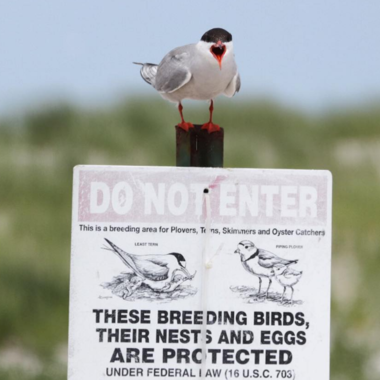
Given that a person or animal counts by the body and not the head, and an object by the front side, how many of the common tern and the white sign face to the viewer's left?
0

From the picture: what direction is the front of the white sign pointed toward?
toward the camera
